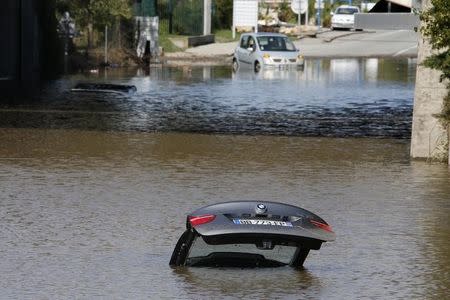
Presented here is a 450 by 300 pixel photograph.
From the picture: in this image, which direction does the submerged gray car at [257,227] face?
away from the camera
